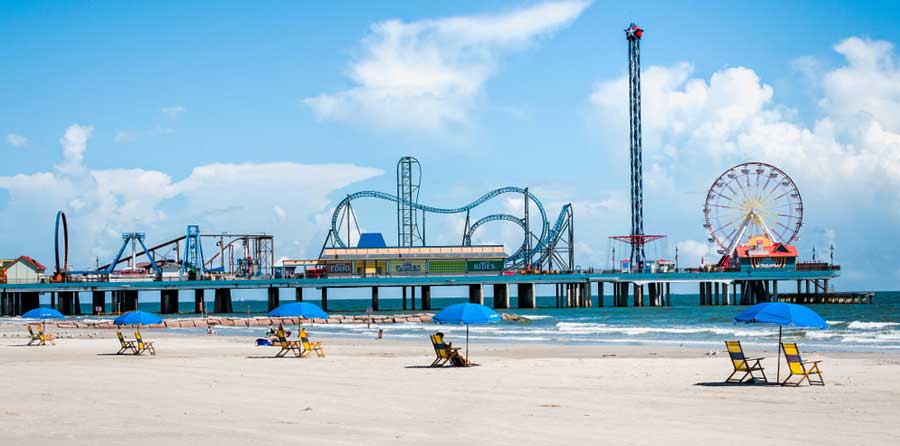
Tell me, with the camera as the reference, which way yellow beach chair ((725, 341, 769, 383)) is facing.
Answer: facing away from the viewer and to the right of the viewer

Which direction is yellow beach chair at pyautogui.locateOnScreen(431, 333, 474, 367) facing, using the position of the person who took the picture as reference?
facing away from the viewer and to the right of the viewer

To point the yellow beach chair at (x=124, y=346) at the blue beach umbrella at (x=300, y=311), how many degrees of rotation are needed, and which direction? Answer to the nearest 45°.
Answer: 0° — it already faces it

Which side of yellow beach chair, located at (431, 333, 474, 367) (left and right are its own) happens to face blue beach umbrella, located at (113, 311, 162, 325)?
left

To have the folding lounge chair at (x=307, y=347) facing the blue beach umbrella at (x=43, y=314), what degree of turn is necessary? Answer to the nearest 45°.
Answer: approximately 135° to its left

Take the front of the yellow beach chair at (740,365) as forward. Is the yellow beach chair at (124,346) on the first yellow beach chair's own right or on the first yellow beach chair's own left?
on the first yellow beach chair's own left

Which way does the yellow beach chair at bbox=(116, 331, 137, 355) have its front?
to the viewer's right

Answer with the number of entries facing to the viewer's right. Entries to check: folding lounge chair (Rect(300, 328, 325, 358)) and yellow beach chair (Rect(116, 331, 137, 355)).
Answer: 2

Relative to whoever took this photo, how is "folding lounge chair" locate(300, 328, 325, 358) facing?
facing to the right of the viewer

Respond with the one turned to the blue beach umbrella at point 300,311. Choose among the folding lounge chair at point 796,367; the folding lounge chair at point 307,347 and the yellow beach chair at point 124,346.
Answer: the yellow beach chair

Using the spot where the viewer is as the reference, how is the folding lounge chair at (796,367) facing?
facing away from the viewer and to the right of the viewer
